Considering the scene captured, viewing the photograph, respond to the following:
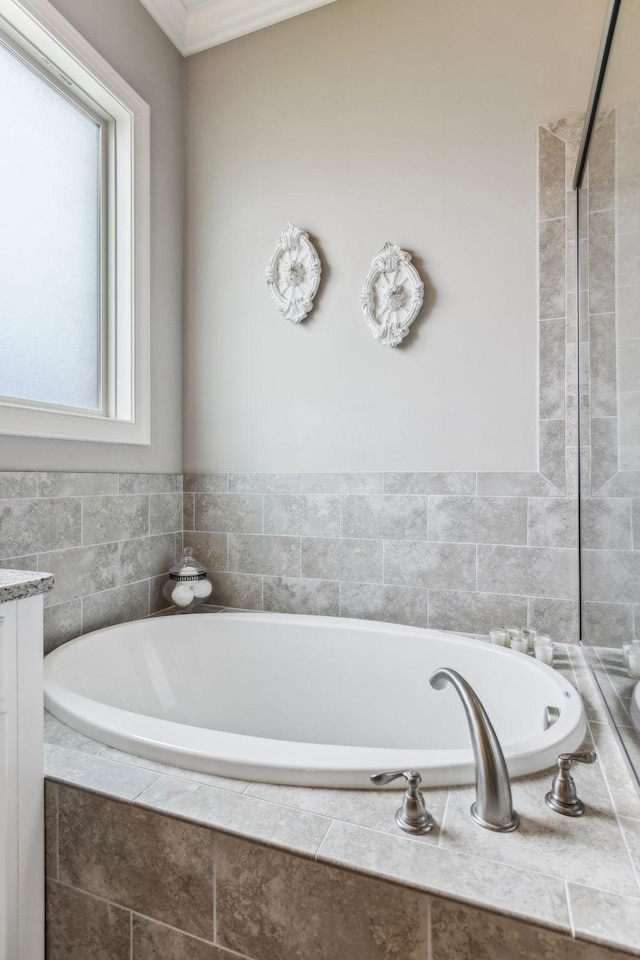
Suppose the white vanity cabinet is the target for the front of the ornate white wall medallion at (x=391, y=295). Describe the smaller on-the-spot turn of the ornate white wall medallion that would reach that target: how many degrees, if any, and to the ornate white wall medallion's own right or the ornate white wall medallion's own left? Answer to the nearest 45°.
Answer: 0° — it already faces it

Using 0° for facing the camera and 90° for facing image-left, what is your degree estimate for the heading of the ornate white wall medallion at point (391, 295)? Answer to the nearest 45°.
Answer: approximately 45°
